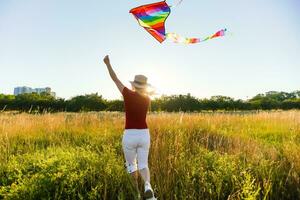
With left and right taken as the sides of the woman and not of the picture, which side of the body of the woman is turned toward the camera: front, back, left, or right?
back

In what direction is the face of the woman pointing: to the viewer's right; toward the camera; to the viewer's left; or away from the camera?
away from the camera
